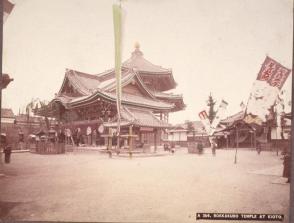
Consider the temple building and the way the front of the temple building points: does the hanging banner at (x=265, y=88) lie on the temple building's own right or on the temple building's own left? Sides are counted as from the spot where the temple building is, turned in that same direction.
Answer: on the temple building's own left

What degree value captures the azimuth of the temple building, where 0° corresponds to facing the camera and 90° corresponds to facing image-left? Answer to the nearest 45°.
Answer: approximately 45°

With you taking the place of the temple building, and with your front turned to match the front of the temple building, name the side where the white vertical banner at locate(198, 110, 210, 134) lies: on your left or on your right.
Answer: on your left

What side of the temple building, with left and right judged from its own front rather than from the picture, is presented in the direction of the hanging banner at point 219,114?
left
